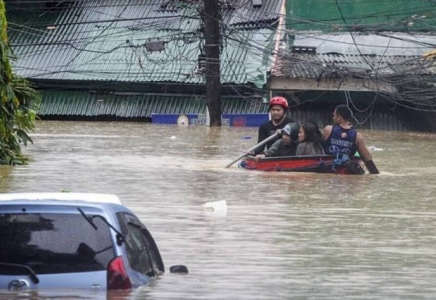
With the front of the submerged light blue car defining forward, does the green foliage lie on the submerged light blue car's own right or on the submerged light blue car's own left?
on the submerged light blue car's own left

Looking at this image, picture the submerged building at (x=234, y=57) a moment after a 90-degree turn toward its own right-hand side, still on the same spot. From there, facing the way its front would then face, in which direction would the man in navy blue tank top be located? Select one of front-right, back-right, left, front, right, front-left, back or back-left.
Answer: left

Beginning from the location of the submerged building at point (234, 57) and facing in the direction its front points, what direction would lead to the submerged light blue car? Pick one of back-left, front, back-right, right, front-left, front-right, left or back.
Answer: front

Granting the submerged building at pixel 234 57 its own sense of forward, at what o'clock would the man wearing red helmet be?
The man wearing red helmet is roughly at 12 o'clock from the submerged building.

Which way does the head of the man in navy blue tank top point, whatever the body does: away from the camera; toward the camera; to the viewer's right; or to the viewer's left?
to the viewer's left

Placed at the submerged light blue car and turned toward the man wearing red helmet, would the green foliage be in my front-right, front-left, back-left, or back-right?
front-left

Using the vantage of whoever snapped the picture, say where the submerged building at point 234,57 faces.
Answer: facing the viewer

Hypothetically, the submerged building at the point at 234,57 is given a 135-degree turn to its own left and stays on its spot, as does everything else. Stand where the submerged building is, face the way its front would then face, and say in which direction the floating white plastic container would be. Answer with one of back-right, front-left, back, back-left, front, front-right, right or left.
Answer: back-right

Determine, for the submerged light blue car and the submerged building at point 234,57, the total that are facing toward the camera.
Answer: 1

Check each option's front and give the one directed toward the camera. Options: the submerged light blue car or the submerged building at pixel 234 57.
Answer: the submerged building
